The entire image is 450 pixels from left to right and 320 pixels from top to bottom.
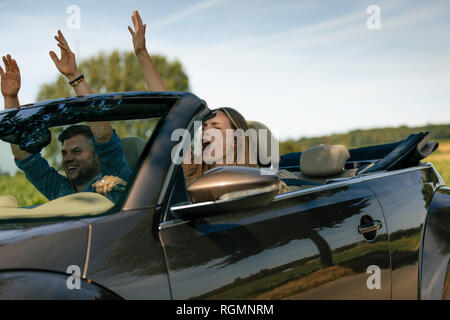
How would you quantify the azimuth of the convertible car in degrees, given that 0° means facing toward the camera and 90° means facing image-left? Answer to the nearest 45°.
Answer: approximately 45°
